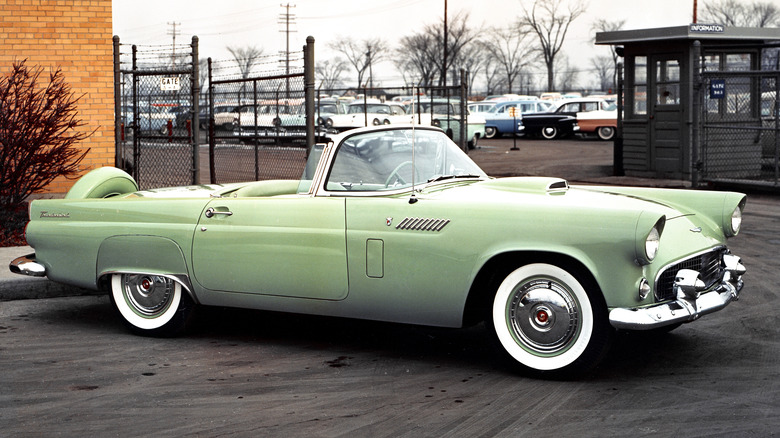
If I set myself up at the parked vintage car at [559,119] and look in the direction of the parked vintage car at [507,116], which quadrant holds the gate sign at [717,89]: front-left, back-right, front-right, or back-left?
back-left

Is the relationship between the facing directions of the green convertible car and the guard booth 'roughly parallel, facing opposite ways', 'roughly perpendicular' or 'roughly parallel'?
roughly perpendicular

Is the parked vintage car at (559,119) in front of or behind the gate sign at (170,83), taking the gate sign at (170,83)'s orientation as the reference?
behind

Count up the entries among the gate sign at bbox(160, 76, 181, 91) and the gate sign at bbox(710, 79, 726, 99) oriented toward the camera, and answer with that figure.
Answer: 2

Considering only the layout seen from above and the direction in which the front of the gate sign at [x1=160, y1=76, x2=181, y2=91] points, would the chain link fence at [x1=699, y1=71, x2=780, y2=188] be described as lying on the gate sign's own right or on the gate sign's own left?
on the gate sign's own left

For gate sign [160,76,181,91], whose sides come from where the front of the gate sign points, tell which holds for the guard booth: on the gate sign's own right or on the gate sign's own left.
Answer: on the gate sign's own left

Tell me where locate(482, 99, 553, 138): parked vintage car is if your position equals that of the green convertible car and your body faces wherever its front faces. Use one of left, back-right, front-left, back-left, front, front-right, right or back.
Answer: back-left
